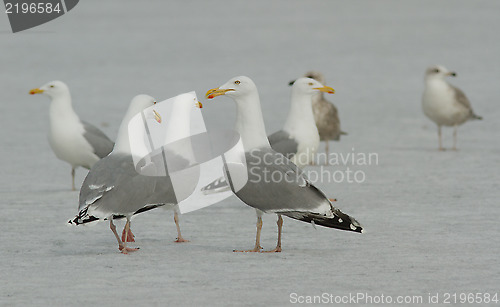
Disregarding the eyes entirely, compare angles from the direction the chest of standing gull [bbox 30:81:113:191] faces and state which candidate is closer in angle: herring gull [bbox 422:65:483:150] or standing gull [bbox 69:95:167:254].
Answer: the standing gull

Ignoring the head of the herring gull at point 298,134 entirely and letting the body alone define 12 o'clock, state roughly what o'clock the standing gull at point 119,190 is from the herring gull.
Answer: The standing gull is roughly at 4 o'clock from the herring gull.

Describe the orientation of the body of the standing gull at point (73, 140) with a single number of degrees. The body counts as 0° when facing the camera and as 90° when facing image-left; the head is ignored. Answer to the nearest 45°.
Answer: approximately 45°

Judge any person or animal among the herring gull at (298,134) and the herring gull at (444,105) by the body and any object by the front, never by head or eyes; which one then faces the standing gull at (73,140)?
the herring gull at (444,105)

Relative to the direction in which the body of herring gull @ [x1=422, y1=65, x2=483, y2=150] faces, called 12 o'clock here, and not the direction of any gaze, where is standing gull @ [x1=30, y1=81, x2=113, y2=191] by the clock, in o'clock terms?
The standing gull is roughly at 12 o'clock from the herring gull.
